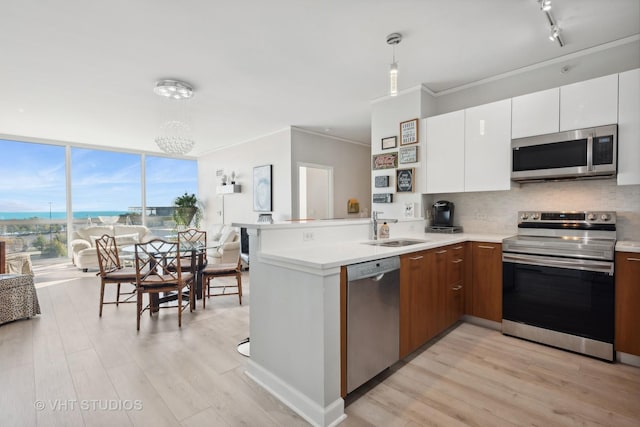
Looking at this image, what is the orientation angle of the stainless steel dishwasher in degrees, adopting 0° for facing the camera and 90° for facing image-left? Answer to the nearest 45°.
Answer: approximately 315°

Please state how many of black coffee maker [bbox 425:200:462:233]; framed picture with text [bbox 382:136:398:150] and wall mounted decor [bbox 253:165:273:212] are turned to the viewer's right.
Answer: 0

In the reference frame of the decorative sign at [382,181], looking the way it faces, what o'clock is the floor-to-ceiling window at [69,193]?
The floor-to-ceiling window is roughly at 2 o'clock from the decorative sign.

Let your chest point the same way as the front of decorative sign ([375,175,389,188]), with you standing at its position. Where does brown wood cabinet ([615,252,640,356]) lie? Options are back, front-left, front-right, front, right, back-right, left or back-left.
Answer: left

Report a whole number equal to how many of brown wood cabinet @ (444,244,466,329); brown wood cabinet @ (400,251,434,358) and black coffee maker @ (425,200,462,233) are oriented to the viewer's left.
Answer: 0

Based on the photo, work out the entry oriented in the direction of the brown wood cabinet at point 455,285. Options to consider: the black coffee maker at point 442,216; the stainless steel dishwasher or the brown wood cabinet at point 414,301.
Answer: the black coffee maker

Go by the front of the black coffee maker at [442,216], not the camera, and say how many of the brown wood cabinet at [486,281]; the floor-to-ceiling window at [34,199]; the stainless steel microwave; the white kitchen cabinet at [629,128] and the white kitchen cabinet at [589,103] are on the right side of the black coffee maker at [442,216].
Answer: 1

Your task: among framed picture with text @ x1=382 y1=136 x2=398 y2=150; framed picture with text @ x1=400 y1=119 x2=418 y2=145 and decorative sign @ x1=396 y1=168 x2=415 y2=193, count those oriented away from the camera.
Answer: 0

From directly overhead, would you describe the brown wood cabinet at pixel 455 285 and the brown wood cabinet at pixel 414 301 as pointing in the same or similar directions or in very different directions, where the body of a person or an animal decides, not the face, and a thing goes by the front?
same or similar directions

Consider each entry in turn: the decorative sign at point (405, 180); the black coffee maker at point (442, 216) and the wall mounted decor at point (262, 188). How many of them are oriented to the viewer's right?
0

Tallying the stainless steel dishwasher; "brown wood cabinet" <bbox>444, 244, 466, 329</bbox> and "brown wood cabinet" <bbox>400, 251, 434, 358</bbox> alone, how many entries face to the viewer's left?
0

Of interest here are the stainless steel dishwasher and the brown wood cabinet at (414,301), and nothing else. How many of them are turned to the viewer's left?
0

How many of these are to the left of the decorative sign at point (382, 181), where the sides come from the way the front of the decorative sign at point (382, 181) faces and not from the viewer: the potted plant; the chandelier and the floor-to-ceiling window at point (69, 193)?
0

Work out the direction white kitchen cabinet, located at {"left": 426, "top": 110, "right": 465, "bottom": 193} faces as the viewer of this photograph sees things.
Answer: facing the viewer and to the left of the viewer

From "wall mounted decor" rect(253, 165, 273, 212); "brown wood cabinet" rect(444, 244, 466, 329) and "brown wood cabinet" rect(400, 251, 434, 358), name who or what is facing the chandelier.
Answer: the wall mounted decor

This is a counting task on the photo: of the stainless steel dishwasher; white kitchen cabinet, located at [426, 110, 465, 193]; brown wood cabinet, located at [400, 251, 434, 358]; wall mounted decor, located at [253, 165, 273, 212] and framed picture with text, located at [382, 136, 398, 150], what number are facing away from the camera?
0

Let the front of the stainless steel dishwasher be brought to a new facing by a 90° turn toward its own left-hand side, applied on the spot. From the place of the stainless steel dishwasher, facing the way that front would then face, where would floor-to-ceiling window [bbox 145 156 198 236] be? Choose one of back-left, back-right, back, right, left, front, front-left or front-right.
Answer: left
